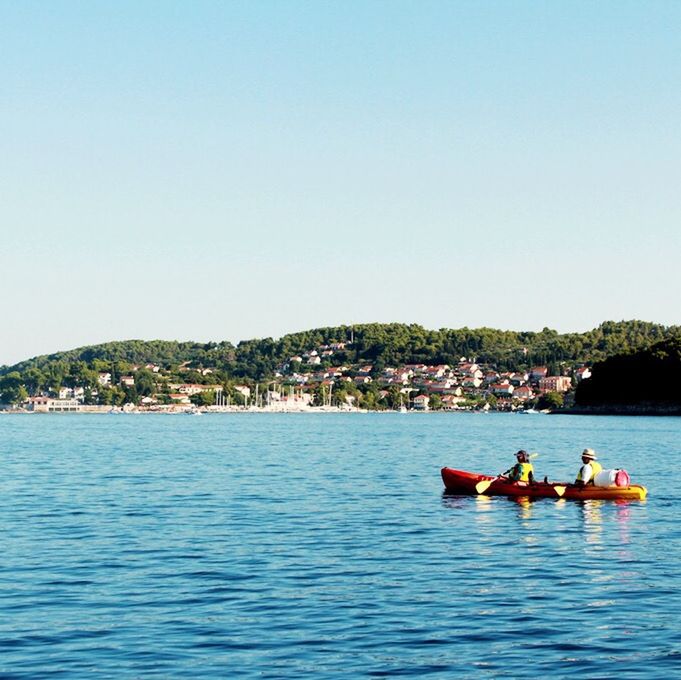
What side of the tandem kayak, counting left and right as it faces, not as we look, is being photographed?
left

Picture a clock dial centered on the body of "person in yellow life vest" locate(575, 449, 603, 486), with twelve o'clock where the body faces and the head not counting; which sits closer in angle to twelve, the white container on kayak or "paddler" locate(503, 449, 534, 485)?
the paddler

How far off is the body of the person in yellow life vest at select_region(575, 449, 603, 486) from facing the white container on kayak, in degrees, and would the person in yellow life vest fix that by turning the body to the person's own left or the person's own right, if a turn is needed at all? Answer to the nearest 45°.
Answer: approximately 180°

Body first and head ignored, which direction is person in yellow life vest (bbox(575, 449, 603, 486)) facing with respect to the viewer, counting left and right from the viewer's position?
facing to the left of the viewer
